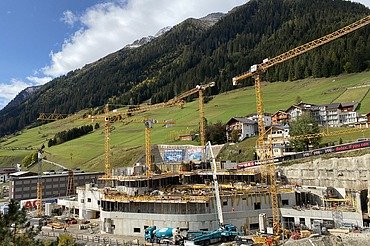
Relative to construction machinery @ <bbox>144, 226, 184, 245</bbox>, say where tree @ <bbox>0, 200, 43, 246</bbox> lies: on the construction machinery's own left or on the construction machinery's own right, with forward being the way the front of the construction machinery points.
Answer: on the construction machinery's own left

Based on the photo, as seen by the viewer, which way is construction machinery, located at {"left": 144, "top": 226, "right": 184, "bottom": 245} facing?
to the viewer's left
